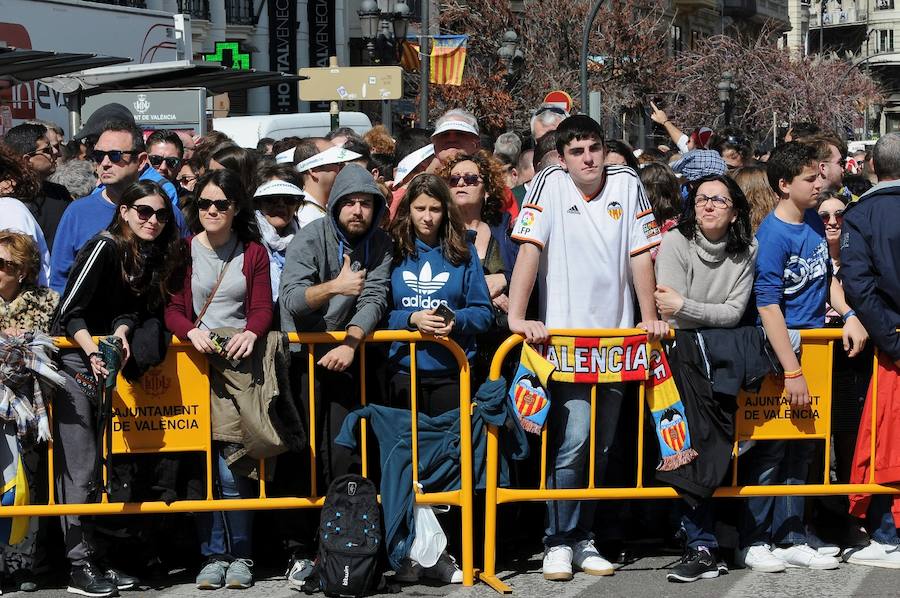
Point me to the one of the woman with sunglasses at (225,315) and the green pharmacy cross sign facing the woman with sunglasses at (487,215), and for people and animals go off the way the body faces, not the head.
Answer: the green pharmacy cross sign

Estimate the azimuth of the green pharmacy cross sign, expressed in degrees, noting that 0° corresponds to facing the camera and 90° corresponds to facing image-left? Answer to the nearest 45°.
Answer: approximately 0°

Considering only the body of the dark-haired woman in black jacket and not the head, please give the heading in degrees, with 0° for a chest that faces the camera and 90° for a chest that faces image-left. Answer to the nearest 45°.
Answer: approximately 315°

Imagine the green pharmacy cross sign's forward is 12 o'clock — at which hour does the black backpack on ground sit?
The black backpack on ground is roughly at 12 o'clock from the green pharmacy cross sign.

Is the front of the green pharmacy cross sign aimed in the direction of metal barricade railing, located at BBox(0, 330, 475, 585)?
yes

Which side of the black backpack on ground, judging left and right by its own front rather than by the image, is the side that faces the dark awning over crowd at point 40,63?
back

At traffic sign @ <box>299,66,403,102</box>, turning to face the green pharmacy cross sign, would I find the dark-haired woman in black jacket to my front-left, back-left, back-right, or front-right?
back-left

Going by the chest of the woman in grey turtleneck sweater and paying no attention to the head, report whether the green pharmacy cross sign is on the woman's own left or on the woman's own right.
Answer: on the woman's own right
